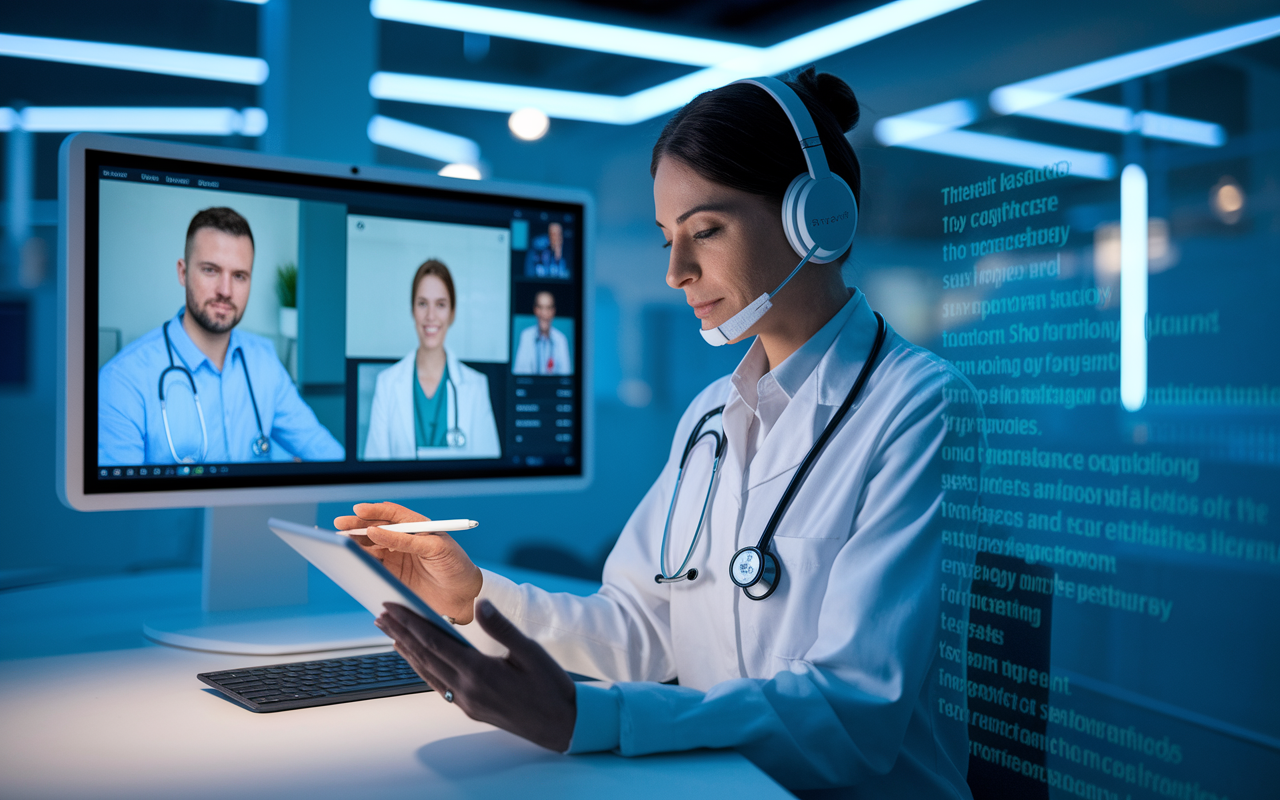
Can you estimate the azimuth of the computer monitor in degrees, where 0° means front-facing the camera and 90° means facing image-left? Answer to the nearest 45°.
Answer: approximately 315°

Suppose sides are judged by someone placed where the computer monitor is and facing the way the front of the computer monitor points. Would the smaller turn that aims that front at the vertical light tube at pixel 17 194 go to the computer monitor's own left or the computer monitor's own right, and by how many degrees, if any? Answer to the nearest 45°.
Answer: approximately 180°

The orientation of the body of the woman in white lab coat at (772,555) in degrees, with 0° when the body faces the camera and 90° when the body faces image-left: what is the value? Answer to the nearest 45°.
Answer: approximately 45°

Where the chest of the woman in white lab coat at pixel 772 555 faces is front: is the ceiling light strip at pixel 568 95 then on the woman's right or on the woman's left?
on the woman's right

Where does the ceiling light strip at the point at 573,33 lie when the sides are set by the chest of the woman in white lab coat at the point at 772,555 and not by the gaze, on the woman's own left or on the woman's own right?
on the woman's own right

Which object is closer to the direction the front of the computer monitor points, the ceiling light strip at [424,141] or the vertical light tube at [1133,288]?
the vertical light tube
